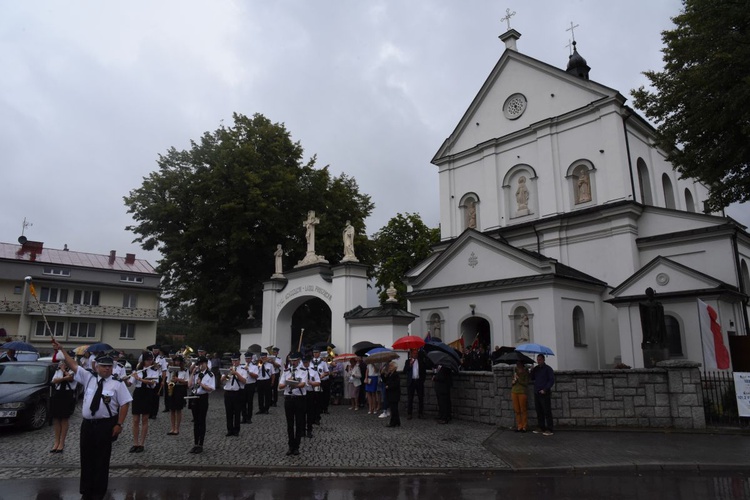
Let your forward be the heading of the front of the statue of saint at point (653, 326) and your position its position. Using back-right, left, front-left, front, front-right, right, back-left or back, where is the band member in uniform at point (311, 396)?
front-right

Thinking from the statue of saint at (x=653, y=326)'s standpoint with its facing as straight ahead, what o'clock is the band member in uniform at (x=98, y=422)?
The band member in uniform is roughly at 1 o'clock from the statue of saint.

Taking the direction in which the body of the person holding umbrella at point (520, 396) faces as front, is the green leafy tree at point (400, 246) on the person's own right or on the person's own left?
on the person's own right

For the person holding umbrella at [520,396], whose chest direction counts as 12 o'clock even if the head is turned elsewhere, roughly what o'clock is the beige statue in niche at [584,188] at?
The beige statue in niche is roughly at 5 o'clock from the person holding umbrella.

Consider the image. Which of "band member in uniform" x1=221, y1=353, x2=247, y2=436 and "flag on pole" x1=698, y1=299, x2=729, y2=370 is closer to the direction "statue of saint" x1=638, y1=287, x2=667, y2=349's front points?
the band member in uniform

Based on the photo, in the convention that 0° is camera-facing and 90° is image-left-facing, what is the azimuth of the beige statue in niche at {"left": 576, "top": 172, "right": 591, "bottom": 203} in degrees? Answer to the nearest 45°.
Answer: approximately 45°

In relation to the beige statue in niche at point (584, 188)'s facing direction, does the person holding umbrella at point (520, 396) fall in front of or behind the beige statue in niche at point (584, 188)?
in front

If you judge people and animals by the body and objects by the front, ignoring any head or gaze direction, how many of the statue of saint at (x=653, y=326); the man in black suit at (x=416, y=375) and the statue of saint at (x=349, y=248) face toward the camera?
3

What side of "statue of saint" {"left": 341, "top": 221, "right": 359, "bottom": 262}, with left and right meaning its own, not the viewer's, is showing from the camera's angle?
front

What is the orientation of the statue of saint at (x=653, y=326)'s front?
toward the camera

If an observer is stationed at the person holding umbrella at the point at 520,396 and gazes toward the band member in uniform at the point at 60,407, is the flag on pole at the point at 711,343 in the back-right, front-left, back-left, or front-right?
back-right

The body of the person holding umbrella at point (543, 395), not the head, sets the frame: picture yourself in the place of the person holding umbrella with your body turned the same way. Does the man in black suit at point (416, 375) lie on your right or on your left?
on your right

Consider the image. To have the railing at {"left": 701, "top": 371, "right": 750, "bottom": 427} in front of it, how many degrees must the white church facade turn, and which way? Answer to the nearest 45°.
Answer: approximately 45° to its left

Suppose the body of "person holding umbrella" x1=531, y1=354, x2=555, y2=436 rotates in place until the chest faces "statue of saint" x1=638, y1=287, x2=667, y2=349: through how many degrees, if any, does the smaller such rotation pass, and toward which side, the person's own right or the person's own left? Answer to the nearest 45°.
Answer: approximately 180°

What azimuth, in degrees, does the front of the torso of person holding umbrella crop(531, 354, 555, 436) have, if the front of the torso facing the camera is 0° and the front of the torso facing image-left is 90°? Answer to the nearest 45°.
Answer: approximately 45°
